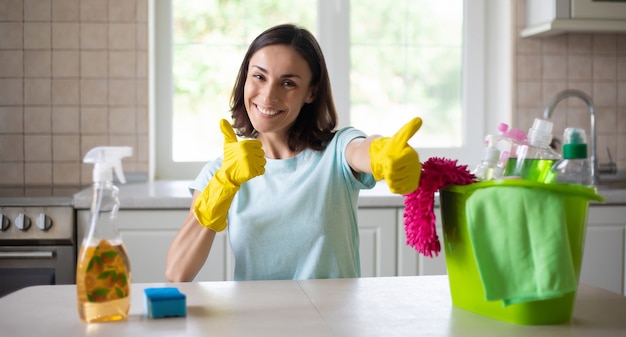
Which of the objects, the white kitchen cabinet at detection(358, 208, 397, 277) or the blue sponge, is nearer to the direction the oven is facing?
the blue sponge

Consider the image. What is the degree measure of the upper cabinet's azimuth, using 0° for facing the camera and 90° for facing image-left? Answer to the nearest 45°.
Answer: approximately 0°

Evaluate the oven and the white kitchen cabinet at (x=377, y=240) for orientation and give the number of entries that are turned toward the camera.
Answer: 2

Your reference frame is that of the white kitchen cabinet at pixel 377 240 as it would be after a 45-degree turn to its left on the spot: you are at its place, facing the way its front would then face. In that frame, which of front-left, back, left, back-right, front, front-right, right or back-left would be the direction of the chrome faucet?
left

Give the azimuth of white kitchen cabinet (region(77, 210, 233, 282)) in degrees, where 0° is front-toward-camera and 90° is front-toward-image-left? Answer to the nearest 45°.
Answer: approximately 0°
